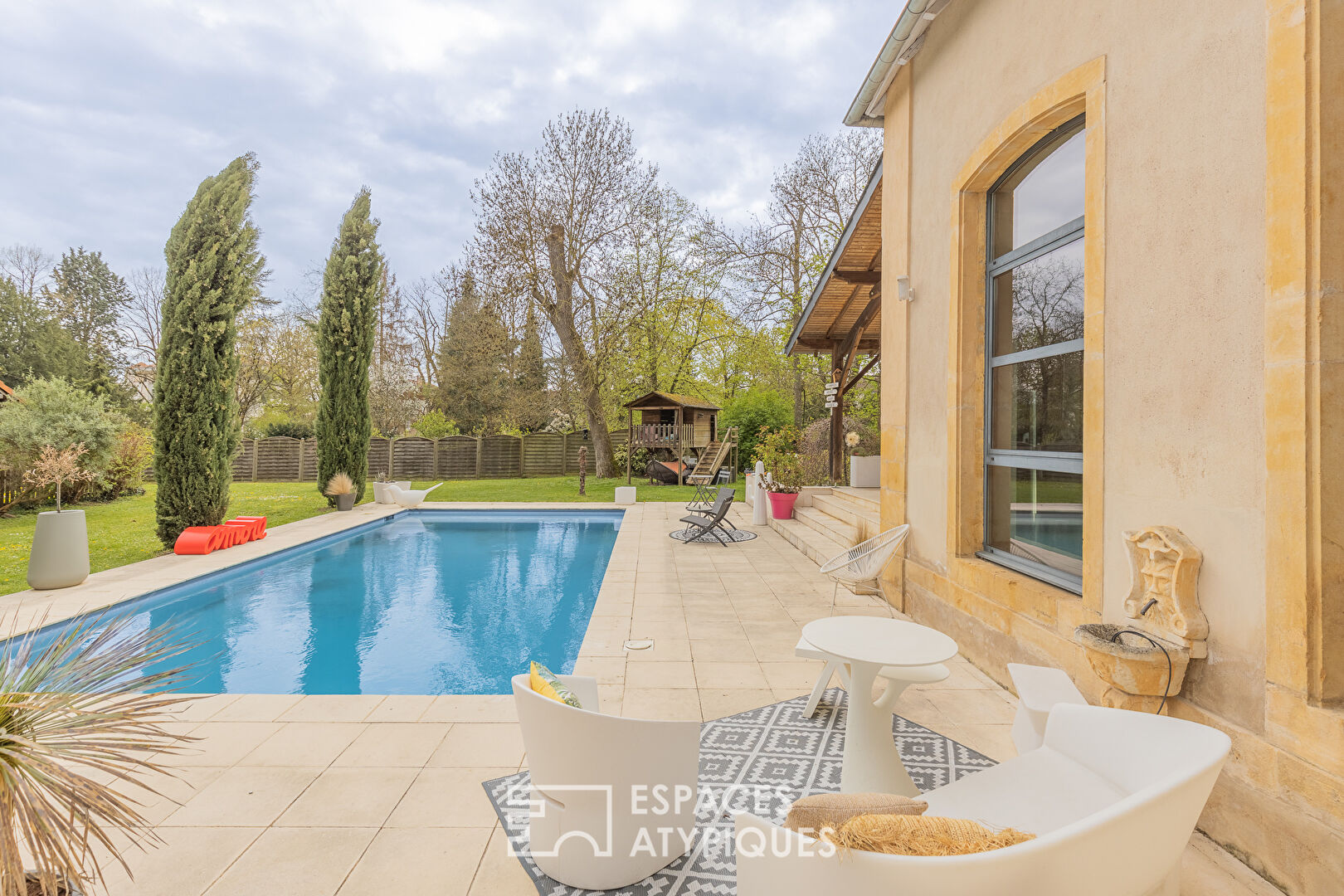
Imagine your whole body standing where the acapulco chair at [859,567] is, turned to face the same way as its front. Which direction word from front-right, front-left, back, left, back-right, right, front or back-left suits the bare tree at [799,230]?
right

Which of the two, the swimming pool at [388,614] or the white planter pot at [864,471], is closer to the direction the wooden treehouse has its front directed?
the swimming pool

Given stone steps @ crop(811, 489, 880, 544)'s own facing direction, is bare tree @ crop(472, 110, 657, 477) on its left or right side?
on its right

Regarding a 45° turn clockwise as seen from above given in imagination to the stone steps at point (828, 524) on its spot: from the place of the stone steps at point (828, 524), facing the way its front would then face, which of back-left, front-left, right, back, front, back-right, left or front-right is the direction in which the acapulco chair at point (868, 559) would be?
left

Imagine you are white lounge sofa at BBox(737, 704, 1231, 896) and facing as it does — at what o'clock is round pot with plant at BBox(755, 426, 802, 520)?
The round pot with plant is roughly at 1 o'clock from the white lounge sofa.

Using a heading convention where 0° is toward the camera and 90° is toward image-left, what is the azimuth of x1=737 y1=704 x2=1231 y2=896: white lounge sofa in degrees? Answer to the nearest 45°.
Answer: approximately 135°

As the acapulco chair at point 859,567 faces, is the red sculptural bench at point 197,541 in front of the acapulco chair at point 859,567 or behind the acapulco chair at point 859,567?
in front

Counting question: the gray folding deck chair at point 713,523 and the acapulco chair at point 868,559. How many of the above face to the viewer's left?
2

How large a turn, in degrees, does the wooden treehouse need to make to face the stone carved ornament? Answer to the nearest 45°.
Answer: approximately 45° to its left

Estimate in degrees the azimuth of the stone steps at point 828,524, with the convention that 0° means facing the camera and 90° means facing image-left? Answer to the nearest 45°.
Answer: approximately 45°

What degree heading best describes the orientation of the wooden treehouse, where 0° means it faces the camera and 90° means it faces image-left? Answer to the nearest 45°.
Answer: approximately 45°

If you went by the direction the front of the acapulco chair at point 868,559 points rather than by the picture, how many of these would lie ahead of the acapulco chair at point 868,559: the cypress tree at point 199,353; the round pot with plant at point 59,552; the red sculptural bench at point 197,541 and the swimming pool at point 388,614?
4

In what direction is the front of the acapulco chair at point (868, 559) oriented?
to the viewer's left

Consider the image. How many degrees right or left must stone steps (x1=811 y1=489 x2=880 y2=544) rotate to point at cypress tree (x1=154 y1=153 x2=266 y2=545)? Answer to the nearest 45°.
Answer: approximately 45° to its right
